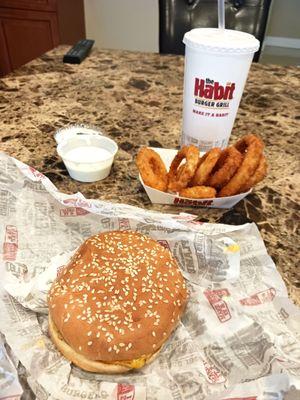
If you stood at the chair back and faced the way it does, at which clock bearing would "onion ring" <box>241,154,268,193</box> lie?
The onion ring is roughly at 12 o'clock from the chair back.

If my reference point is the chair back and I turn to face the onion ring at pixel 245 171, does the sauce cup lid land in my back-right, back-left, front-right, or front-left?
front-right

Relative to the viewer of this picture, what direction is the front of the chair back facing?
facing the viewer

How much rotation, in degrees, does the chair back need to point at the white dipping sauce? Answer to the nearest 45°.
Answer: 0° — it already faces it

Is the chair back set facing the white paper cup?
yes

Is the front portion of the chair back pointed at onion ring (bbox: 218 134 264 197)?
yes

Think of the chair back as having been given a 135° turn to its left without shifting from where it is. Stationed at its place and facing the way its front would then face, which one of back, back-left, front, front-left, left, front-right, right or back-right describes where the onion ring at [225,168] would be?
back-right

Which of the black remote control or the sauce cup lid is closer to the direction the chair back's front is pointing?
the sauce cup lid

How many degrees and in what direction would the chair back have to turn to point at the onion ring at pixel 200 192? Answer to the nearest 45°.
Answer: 0° — it already faces it

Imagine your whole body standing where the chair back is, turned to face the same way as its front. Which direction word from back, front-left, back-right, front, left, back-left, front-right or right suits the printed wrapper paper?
front

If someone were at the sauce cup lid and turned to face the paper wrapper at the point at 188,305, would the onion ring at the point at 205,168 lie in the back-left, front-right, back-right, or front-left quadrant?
front-left

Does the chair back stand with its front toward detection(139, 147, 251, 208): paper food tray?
yes

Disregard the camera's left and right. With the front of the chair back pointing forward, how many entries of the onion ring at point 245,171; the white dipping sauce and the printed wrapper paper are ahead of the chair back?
3

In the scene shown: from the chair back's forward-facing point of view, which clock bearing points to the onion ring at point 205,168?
The onion ring is roughly at 12 o'clock from the chair back.

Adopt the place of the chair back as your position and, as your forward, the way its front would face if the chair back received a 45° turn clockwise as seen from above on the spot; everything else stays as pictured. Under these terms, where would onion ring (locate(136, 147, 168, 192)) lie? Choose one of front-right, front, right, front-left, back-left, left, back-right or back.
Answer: front-left
